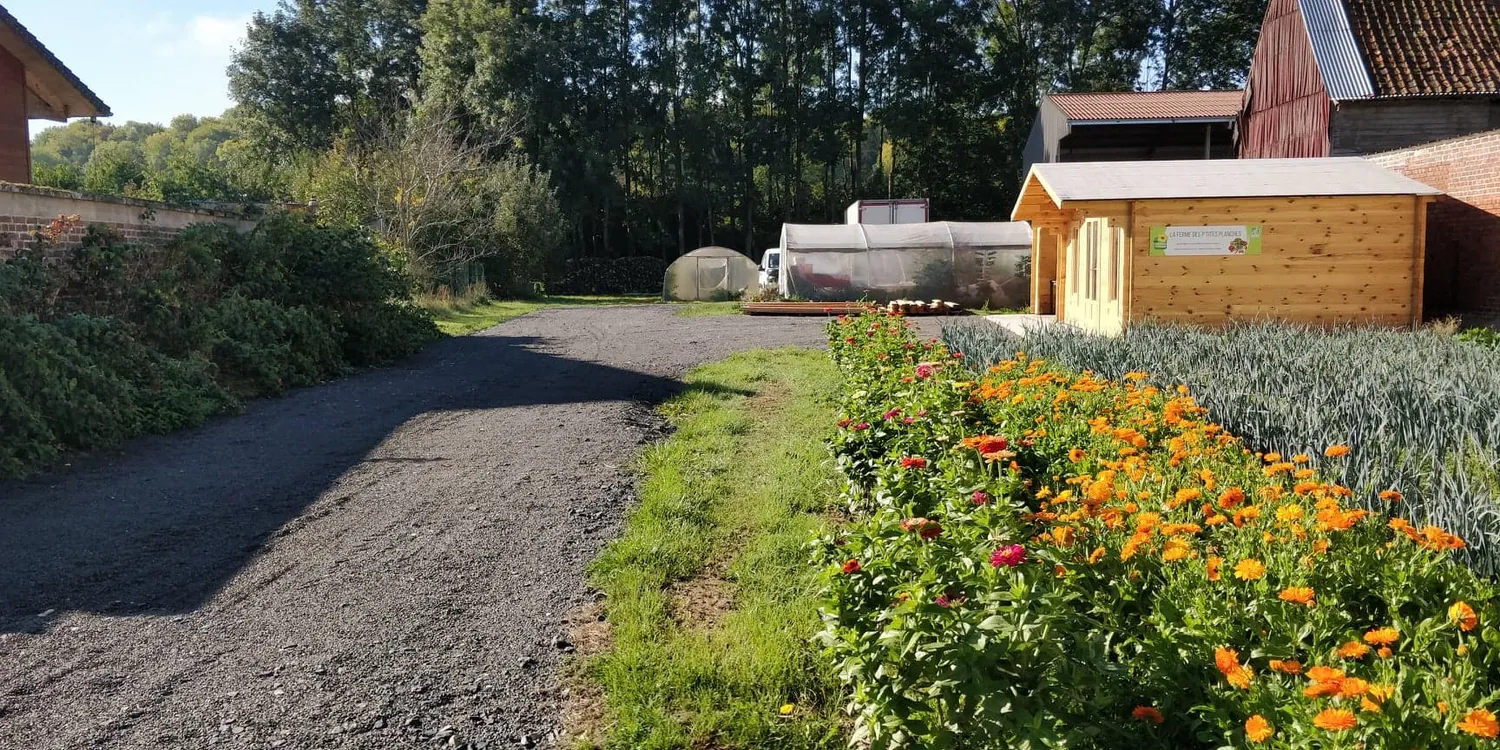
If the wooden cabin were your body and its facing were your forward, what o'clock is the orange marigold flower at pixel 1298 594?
The orange marigold flower is roughly at 9 o'clock from the wooden cabin.

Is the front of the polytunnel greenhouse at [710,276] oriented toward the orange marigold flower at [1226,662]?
yes

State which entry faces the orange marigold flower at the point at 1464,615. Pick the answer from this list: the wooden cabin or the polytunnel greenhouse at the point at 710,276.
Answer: the polytunnel greenhouse

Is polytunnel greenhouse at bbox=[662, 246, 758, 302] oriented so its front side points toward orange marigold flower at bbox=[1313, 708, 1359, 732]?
yes

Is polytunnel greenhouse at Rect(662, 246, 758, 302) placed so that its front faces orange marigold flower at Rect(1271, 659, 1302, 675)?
yes

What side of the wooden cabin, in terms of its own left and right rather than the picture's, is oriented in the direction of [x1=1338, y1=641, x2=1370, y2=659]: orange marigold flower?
left

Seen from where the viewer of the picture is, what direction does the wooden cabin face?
facing to the left of the viewer
